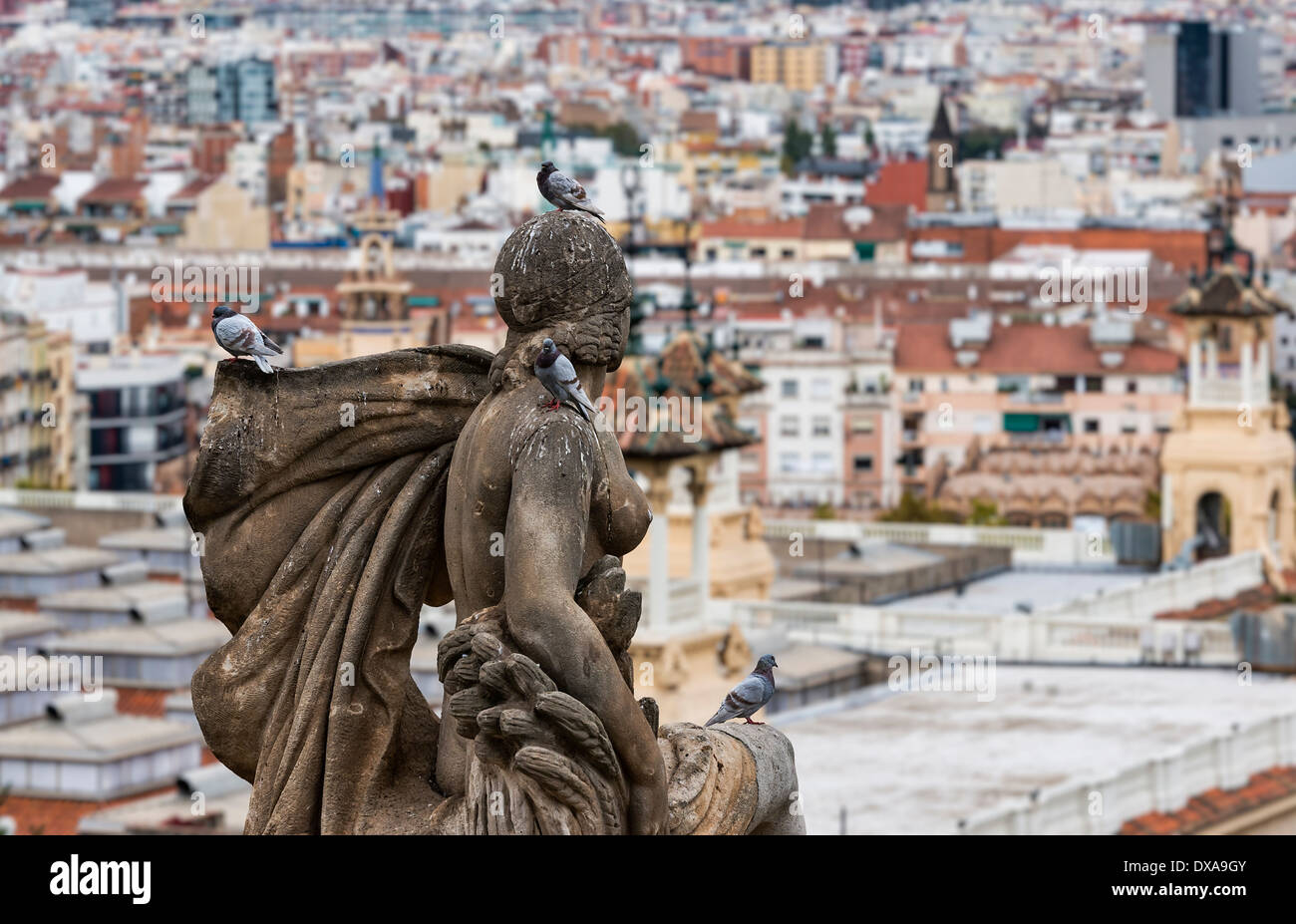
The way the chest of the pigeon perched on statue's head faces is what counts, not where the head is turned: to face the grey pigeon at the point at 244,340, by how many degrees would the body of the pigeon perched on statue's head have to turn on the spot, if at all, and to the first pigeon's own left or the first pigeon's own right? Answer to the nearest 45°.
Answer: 0° — it already faces it

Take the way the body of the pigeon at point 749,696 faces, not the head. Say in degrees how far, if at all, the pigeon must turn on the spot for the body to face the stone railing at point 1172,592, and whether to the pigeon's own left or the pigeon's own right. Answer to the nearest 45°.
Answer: approximately 90° to the pigeon's own left

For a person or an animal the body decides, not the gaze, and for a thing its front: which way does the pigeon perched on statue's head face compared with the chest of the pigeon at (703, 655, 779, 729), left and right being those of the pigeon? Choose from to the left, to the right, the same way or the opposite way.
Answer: the opposite way

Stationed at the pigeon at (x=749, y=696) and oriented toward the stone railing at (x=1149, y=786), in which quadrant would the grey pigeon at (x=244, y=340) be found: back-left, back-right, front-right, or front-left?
back-left

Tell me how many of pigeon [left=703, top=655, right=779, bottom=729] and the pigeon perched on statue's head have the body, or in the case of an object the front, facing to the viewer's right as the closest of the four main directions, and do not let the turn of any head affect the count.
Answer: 1

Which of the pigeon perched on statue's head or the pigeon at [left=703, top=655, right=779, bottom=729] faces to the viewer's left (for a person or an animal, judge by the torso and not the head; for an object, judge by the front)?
the pigeon perched on statue's head

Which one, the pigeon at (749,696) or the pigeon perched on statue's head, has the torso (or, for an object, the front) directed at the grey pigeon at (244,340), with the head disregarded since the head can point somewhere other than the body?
the pigeon perched on statue's head

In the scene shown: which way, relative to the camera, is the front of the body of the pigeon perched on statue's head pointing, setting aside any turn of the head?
to the viewer's left

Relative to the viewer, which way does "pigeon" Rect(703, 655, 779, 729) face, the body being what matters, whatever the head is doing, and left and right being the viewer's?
facing to the right of the viewer
